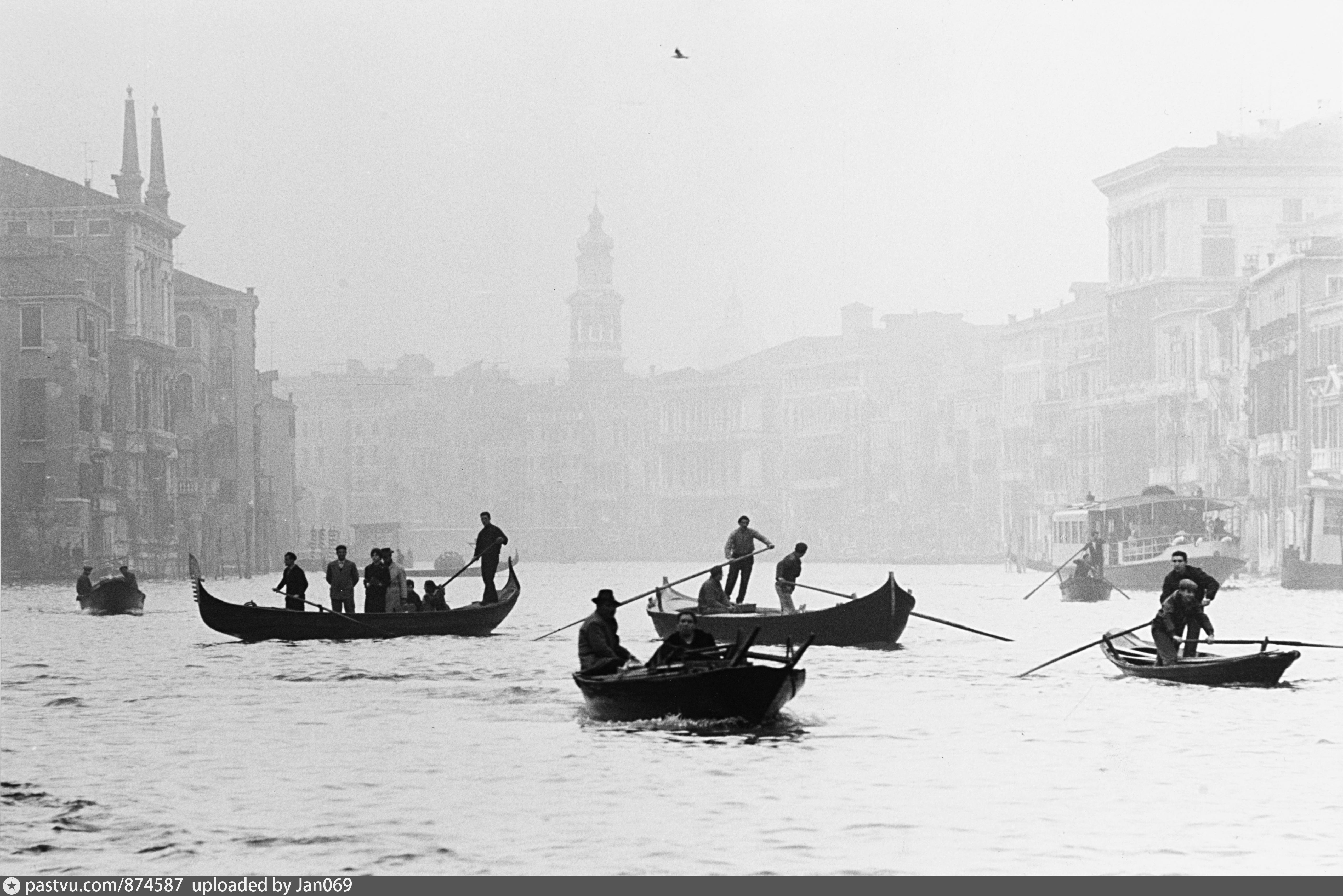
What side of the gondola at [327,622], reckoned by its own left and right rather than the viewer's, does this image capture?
left

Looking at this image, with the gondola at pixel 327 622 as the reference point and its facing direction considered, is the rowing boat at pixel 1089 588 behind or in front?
behind

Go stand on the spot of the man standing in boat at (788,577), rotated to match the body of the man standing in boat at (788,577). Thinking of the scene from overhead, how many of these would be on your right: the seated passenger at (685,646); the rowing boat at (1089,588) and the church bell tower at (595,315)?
1

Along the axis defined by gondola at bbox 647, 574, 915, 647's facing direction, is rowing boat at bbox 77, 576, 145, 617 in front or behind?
behind

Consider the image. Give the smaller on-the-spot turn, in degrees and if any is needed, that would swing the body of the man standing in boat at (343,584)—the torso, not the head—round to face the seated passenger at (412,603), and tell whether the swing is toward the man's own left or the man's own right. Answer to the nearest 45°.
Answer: approximately 90° to the man's own left

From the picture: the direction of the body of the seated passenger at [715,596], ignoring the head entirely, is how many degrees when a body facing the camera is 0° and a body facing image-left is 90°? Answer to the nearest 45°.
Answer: approximately 270°

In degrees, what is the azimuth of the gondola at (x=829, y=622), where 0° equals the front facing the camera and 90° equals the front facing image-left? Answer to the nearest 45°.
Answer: approximately 315°

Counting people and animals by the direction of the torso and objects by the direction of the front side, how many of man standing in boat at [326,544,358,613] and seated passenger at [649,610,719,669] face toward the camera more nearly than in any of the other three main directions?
2

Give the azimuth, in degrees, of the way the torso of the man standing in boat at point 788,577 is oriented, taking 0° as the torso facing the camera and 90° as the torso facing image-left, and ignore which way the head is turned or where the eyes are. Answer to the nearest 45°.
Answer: approximately 270°

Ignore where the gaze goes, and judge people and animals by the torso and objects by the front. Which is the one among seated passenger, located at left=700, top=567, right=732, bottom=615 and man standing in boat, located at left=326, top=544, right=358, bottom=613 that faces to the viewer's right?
the seated passenger
